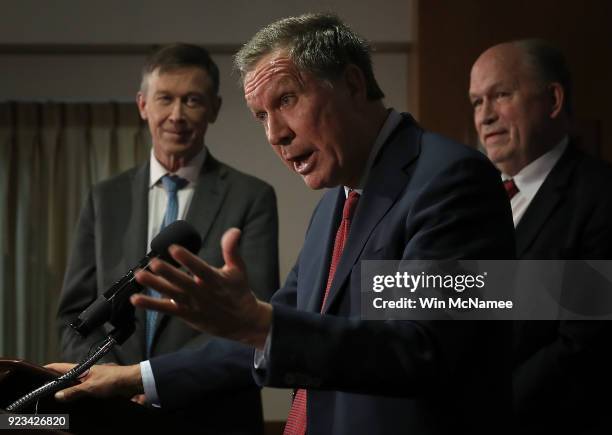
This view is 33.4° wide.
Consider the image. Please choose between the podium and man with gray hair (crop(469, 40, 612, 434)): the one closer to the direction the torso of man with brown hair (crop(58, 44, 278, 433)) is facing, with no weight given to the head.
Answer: the podium

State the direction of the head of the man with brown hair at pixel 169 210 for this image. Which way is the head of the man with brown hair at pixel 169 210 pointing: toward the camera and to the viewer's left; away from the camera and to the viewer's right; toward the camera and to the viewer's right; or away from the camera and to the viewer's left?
toward the camera and to the viewer's right

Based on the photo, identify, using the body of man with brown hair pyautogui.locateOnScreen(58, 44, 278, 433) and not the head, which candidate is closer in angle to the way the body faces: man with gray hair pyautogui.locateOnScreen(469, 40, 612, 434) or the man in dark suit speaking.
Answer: the man in dark suit speaking

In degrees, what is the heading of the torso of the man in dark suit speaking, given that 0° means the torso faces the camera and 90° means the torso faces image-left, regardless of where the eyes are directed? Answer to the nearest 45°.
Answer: approximately 45°

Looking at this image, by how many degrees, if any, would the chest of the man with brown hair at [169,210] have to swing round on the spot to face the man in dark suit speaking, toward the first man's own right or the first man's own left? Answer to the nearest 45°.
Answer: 0° — they already face them

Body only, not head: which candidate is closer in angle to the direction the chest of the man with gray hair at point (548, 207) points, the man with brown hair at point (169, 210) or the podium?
the podium
